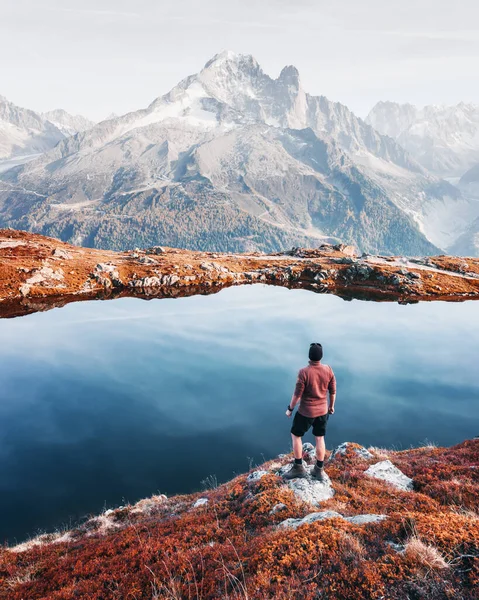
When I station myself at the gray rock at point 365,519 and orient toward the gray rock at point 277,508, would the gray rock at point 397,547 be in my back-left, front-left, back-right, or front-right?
back-left

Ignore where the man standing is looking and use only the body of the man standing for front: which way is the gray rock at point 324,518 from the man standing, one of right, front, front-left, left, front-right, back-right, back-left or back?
back

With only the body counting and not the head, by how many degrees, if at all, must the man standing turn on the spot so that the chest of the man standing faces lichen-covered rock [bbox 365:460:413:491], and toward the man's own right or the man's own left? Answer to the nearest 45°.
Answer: approximately 45° to the man's own right

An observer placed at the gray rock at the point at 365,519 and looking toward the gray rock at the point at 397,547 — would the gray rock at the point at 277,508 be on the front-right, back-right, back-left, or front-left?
back-right

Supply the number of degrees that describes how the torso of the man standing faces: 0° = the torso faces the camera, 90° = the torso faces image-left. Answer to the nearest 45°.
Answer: approximately 180°
